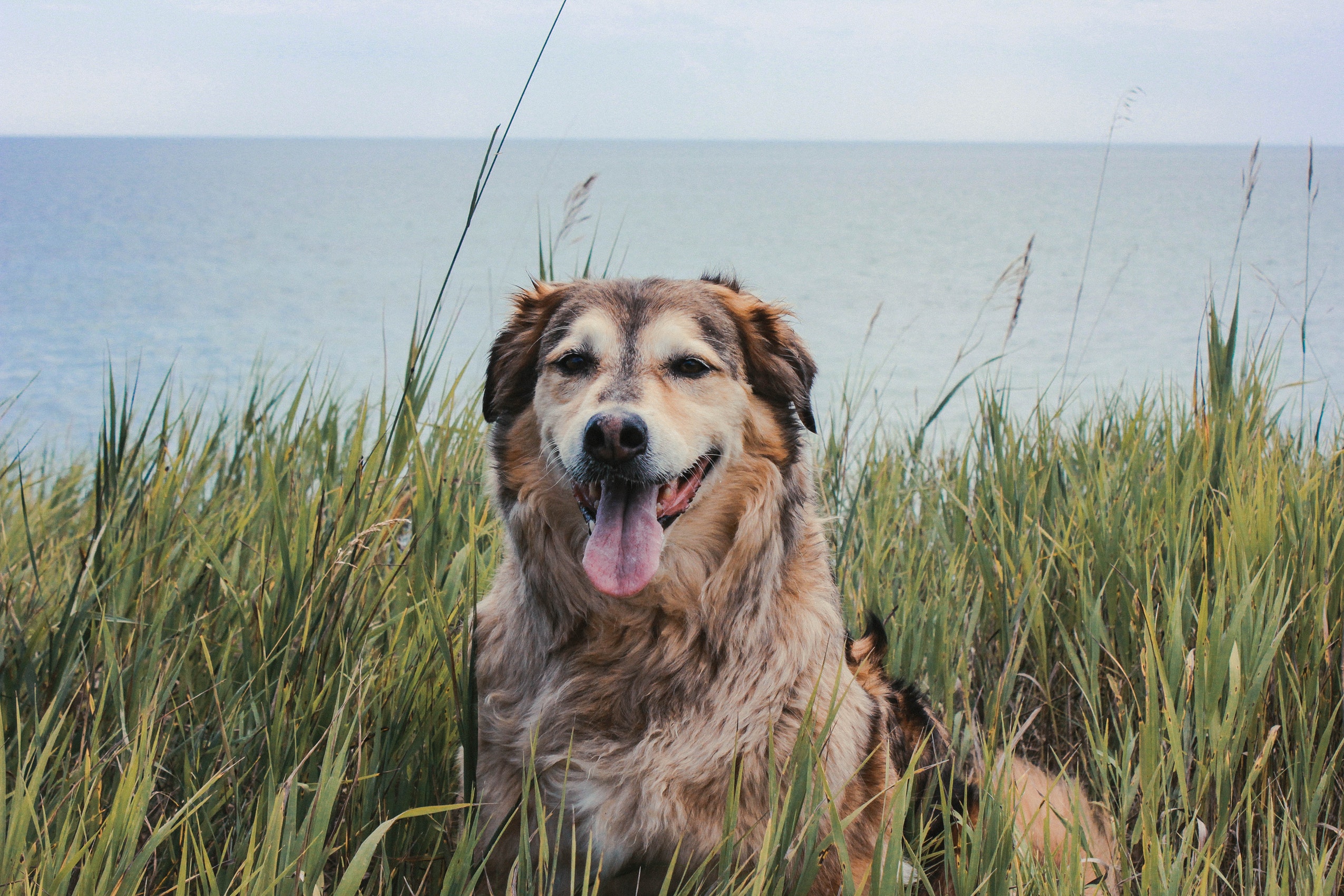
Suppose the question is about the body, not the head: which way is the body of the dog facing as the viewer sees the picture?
toward the camera
